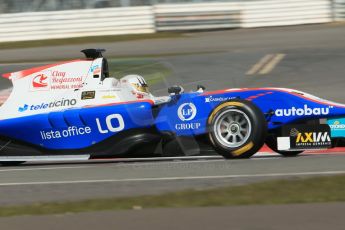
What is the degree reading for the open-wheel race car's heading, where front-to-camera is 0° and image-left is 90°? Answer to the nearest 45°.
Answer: approximately 270°
